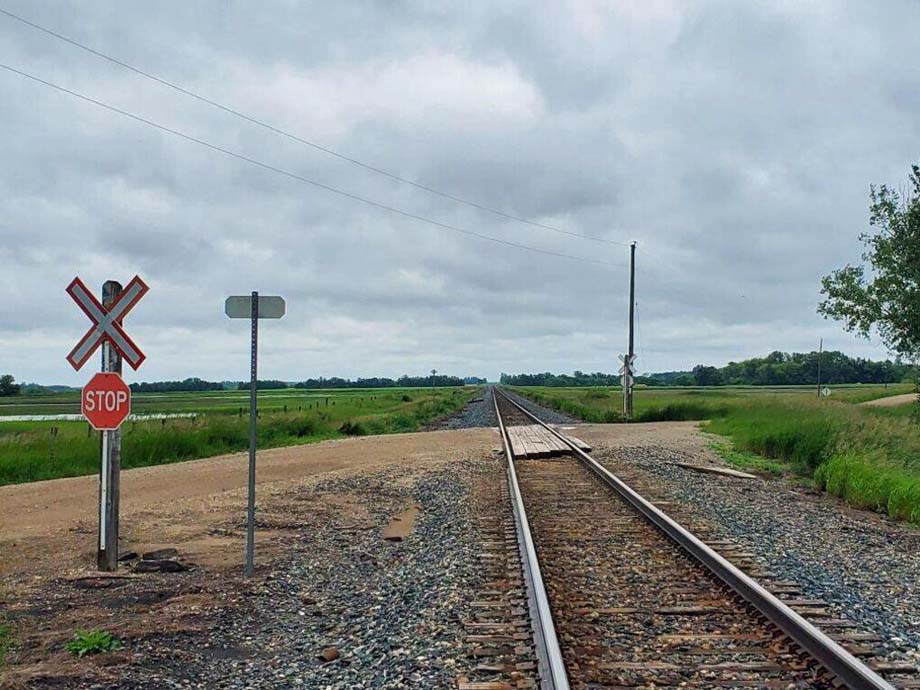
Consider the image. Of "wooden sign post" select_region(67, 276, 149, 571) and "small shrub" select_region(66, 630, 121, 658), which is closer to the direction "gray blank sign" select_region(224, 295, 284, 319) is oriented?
the wooden sign post

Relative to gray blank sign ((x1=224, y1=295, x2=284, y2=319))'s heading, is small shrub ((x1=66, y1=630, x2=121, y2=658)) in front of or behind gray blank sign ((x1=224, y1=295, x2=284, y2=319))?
behind

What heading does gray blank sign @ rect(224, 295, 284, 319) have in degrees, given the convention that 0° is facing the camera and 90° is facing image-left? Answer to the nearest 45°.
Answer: approximately 180°

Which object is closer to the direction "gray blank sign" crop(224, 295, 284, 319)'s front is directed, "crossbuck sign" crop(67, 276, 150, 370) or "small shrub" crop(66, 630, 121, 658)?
the crossbuck sign

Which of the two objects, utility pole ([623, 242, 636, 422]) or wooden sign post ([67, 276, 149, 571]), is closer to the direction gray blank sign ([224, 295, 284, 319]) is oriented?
the utility pole

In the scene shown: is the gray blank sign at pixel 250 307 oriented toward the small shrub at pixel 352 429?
yes

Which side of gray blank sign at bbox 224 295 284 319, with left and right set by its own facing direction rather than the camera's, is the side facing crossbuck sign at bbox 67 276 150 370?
left

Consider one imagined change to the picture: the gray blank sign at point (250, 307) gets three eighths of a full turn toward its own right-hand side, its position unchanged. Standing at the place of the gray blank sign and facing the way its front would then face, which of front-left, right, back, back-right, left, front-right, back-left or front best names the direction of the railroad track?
front

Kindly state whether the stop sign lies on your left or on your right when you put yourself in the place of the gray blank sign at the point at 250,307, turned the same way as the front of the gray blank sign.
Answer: on your left

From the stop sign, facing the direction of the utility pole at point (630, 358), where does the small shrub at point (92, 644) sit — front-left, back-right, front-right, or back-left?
back-right

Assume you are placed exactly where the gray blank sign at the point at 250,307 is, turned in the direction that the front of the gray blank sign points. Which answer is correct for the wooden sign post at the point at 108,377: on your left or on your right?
on your left
